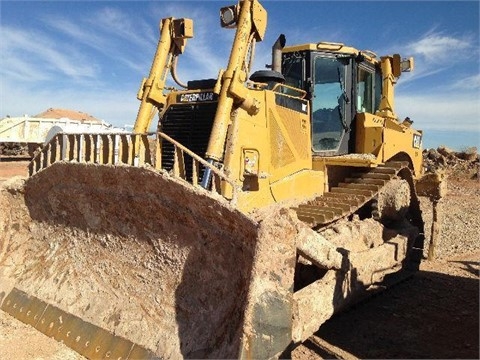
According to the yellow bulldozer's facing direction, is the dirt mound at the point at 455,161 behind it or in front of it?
behind

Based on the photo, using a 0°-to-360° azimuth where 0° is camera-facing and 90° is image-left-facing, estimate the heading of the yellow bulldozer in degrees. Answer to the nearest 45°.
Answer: approximately 45°
